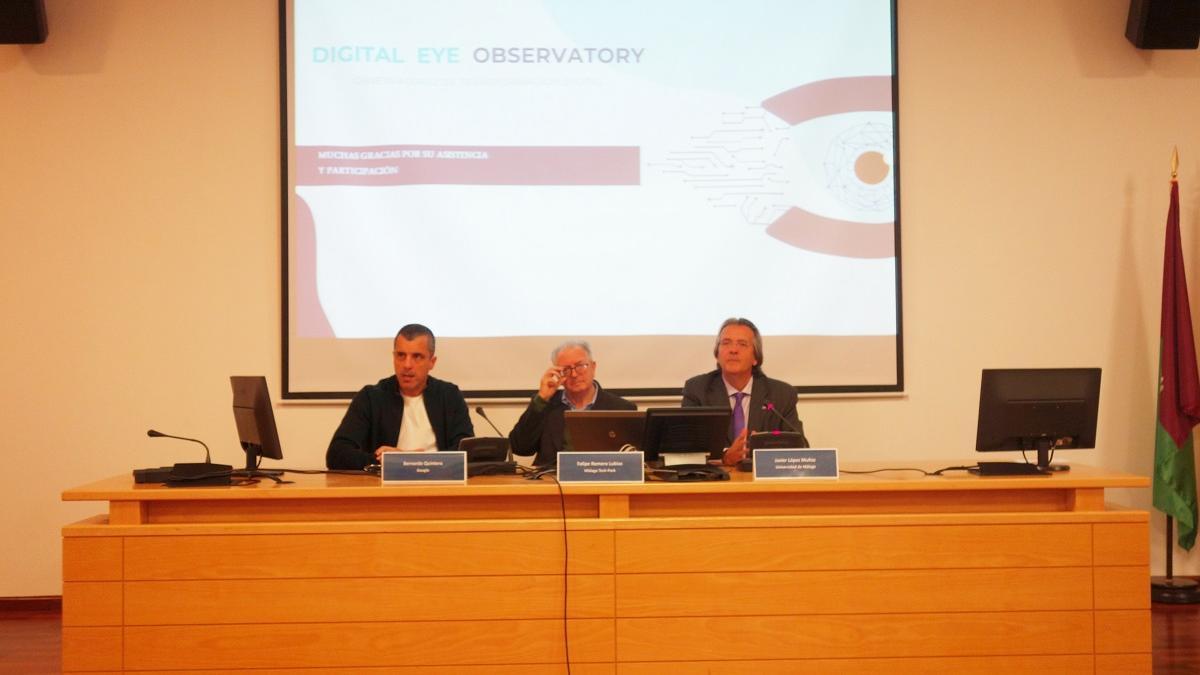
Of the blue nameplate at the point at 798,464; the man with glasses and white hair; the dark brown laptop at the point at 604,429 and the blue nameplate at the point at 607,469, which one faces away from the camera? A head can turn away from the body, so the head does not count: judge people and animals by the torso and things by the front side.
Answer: the dark brown laptop

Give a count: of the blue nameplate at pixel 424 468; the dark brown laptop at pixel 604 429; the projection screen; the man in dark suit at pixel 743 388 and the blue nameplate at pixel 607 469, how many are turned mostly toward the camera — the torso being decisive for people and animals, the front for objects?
4

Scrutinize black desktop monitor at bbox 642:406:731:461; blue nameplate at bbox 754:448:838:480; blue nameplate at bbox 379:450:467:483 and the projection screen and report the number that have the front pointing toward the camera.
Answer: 3

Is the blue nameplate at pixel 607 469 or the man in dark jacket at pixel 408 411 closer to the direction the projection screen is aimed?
the blue nameplate

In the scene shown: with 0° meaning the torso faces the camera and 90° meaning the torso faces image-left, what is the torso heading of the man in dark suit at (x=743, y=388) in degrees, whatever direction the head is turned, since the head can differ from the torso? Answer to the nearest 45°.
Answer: approximately 0°

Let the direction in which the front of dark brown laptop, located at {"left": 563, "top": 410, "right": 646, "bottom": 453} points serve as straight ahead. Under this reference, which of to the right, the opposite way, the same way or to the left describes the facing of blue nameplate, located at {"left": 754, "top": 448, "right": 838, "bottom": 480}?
the opposite way

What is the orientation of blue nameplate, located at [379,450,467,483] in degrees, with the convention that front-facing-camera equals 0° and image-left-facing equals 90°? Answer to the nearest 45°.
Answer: approximately 0°

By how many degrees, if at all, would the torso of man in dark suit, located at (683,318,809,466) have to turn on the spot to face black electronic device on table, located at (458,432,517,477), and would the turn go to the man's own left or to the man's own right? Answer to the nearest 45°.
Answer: approximately 45° to the man's own right

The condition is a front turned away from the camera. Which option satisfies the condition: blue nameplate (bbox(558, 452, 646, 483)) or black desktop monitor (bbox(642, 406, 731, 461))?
the black desktop monitor
